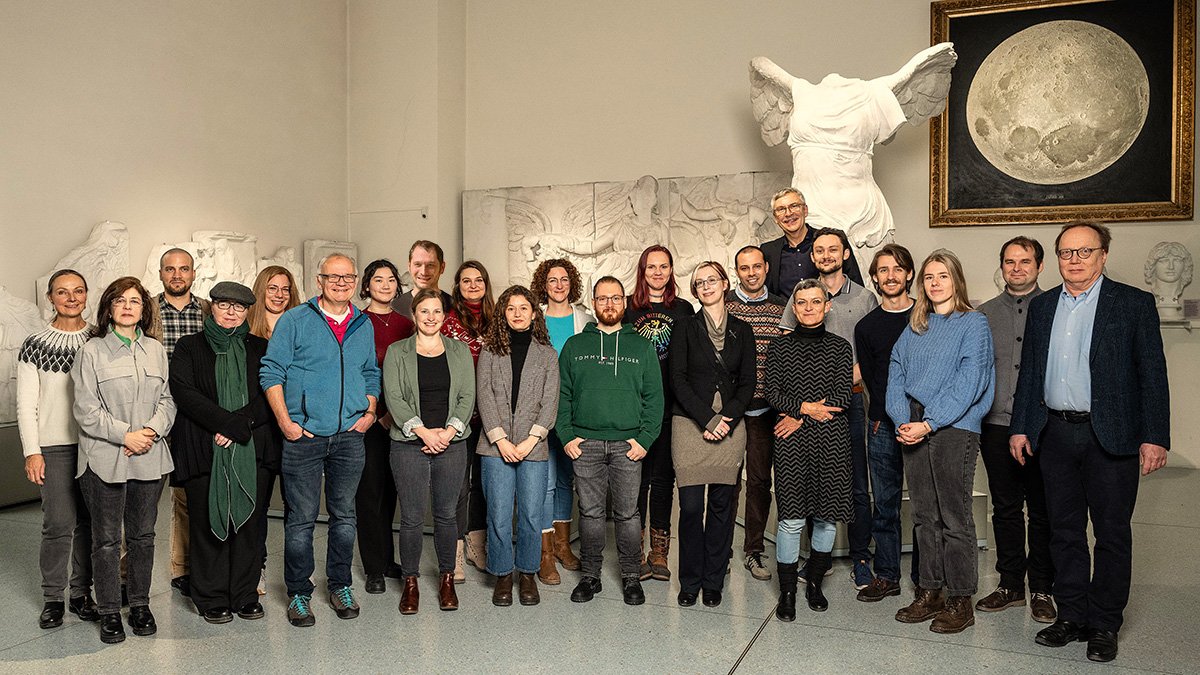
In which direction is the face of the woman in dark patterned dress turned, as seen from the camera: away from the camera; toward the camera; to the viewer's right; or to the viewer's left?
toward the camera

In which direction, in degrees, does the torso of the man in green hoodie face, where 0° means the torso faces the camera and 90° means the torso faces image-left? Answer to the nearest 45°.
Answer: approximately 0°

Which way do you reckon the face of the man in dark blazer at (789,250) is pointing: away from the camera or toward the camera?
toward the camera

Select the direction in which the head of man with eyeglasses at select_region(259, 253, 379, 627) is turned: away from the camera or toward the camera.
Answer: toward the camera

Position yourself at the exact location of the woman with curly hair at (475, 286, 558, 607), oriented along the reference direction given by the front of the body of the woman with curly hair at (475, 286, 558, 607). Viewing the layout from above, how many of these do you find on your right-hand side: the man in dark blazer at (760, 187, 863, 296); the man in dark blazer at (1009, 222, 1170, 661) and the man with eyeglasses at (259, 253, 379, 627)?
1

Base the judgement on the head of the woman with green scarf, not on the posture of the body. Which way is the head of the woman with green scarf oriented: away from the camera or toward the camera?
toward the camera

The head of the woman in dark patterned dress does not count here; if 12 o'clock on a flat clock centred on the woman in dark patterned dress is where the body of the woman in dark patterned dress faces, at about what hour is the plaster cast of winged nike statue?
The plaster cast of winged nike statue is roughly at 6 o'clock from the woman in dark patterned dress.

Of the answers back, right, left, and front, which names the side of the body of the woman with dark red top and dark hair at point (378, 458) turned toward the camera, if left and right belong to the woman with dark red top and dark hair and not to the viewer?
front

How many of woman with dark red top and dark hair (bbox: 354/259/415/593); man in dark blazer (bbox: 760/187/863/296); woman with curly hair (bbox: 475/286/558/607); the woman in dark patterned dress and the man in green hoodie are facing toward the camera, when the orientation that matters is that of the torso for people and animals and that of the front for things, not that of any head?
5

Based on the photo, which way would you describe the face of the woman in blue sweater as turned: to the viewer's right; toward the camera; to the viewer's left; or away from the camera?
toward the camera

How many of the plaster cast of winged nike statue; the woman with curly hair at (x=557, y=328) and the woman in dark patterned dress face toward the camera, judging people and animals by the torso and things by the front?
3

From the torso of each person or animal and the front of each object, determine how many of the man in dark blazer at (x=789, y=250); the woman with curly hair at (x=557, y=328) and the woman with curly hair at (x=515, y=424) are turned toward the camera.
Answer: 3

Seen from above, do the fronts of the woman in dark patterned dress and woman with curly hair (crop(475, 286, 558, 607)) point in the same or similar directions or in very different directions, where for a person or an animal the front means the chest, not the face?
same or similar directions

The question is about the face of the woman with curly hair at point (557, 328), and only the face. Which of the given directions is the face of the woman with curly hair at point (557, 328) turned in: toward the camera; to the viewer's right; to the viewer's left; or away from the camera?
toward the camera

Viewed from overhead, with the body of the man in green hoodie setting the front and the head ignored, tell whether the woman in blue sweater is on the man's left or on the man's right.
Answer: on the man's left

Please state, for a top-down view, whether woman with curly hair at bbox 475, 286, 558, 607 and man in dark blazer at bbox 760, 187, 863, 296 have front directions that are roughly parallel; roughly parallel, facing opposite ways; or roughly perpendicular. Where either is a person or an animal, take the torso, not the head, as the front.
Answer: roughly parallel

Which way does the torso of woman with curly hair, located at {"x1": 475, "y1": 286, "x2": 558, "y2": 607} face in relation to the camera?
toward the camera
